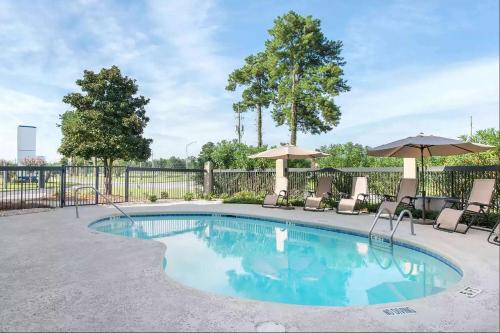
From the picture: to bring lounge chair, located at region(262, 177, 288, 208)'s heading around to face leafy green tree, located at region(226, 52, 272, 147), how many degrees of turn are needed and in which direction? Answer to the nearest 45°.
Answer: approximately 135° to its right

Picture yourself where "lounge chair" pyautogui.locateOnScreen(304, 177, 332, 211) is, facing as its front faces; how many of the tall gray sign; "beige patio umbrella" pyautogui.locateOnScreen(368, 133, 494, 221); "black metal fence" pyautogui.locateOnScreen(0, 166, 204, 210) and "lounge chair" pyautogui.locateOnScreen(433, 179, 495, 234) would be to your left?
2

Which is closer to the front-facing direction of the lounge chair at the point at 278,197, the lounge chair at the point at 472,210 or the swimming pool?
the swimming pool

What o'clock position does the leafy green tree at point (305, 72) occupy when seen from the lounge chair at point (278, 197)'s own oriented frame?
The leafy green tree is roughly at 5 o'clock from the lounge chair.

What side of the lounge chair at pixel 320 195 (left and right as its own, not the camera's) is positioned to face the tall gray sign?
right

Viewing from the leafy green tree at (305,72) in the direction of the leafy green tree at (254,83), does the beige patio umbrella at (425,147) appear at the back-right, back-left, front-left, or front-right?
back-left

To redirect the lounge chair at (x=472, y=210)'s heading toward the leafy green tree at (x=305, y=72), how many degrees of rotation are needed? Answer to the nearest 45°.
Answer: approximately 90° to its right

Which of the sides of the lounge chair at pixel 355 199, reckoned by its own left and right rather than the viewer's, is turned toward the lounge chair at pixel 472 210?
left
